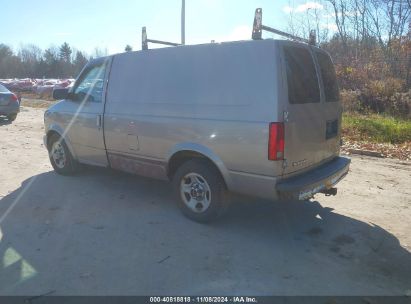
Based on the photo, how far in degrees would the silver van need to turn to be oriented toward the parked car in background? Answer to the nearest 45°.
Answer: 0° — it already faces it

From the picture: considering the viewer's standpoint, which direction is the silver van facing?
facing away from the viewer and to the left of the viewer
